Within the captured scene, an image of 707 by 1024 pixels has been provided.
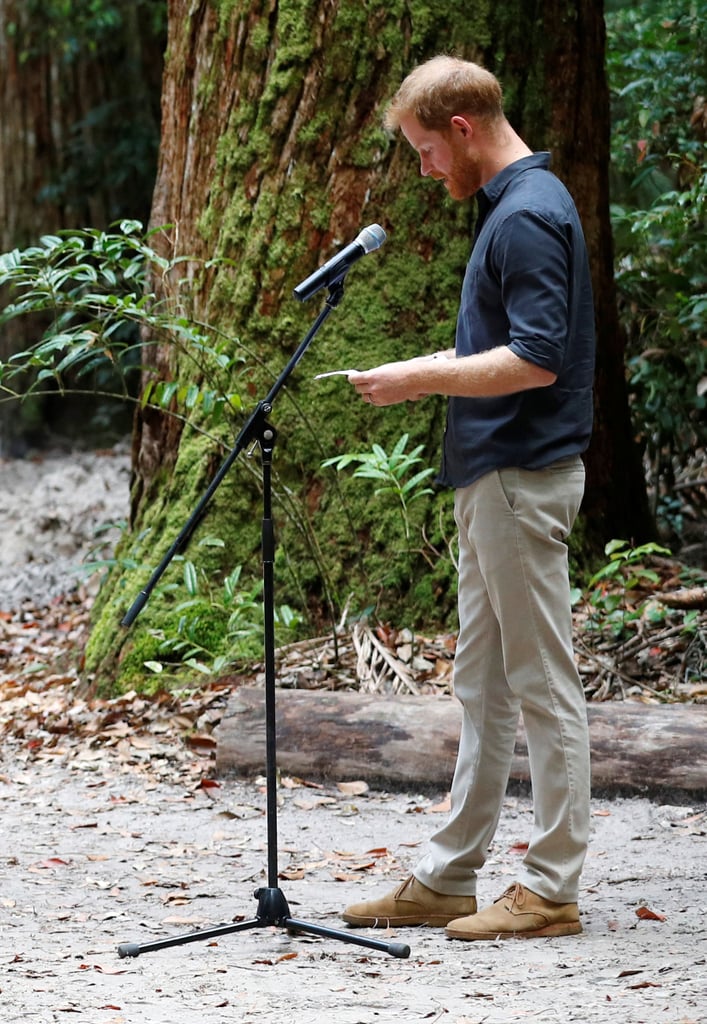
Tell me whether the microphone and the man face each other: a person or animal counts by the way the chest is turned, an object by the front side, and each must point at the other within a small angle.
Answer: yes

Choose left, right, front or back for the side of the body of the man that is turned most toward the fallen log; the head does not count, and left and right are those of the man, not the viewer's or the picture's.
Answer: right

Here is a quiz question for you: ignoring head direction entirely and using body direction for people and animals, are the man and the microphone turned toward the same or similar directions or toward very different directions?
very different directions

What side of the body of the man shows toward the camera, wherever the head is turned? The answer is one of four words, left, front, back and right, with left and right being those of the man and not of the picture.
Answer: left

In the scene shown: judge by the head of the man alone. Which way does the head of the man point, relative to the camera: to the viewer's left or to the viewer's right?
to the viewer's left

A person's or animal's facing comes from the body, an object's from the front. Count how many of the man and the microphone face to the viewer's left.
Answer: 1

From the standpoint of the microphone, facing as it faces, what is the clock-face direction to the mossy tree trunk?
The mossy tree trunk is roughly at 9 o'clock from the microphone.

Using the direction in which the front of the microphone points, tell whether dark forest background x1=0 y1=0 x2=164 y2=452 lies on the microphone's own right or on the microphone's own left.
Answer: on the microphone's own left

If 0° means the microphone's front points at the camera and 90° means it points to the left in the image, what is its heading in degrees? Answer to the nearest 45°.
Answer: approximately 270°
